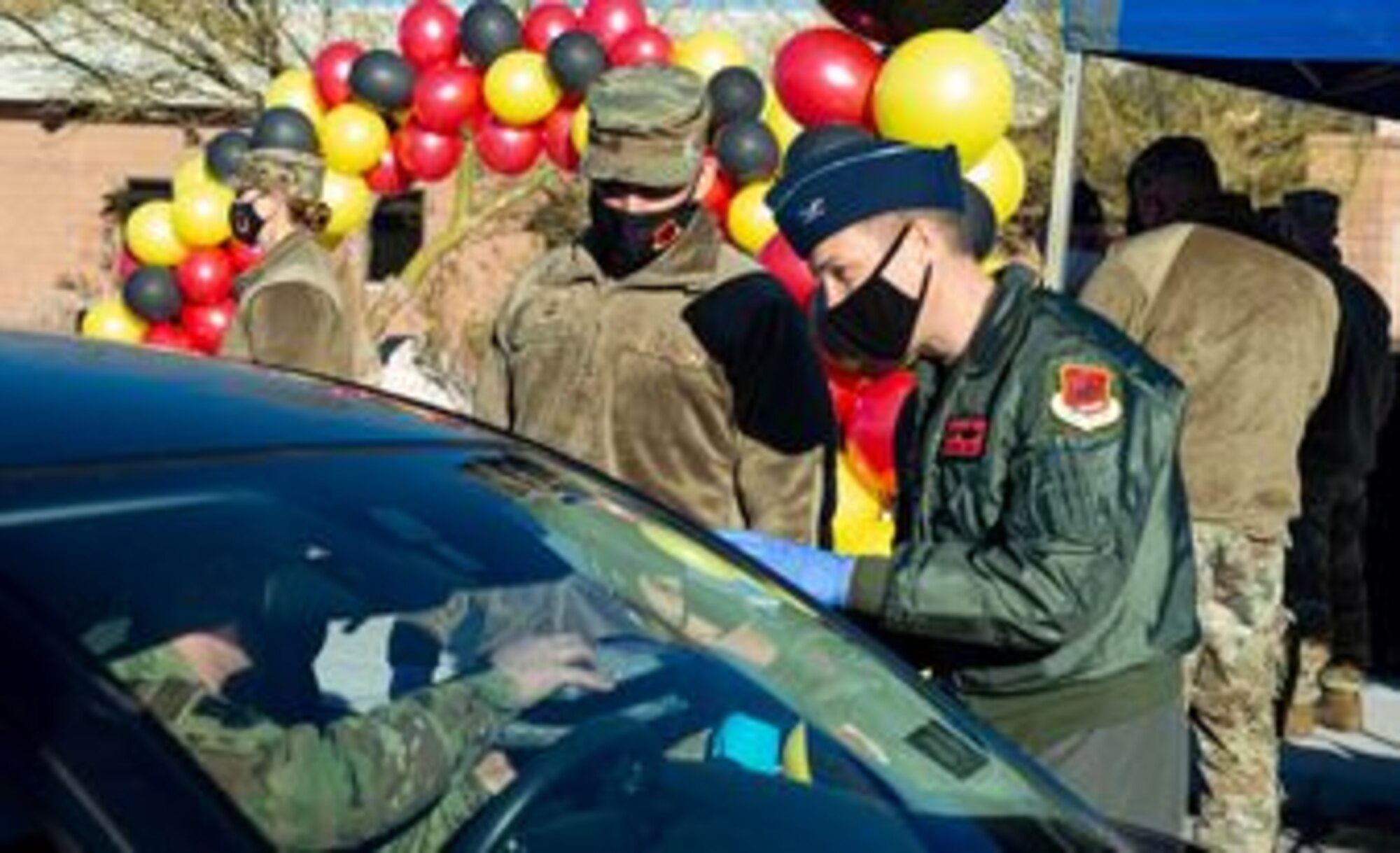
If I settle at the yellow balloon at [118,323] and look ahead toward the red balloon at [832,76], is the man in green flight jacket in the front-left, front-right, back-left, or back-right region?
front-right

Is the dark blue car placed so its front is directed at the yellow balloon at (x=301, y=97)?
no

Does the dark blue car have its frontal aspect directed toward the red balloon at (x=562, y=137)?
no

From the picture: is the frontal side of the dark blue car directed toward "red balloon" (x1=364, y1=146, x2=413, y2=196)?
no

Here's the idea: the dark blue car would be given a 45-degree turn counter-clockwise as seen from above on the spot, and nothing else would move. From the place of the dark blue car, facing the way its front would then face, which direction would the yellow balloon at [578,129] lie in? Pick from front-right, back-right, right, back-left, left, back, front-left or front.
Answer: left

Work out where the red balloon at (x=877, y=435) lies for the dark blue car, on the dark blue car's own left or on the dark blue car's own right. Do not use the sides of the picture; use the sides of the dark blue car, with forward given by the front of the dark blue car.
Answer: on the dark blue car's own left

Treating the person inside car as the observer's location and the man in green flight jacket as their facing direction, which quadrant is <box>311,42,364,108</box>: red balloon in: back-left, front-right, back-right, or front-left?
front-left

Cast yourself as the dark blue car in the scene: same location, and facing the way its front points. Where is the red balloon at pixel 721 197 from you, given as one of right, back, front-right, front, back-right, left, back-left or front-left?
back-left

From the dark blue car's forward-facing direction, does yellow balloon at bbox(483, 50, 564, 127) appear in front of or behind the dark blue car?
behind

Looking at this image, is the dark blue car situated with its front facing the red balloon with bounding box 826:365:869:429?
no

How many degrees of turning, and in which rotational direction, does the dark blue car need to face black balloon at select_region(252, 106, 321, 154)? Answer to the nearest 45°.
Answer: approximately 135° to its left

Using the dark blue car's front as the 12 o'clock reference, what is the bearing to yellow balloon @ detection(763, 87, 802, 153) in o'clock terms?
The yellow balloon is roughly at 8 o'clock from the dark blue car.

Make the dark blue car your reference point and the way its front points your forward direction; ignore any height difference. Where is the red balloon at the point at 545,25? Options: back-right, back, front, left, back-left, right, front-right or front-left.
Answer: back-left

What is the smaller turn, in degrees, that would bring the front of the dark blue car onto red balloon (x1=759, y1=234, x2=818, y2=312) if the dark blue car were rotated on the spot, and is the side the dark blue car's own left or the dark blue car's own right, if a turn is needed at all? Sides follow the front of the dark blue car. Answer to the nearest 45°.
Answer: approximately 135° to the dark blue car's own left
